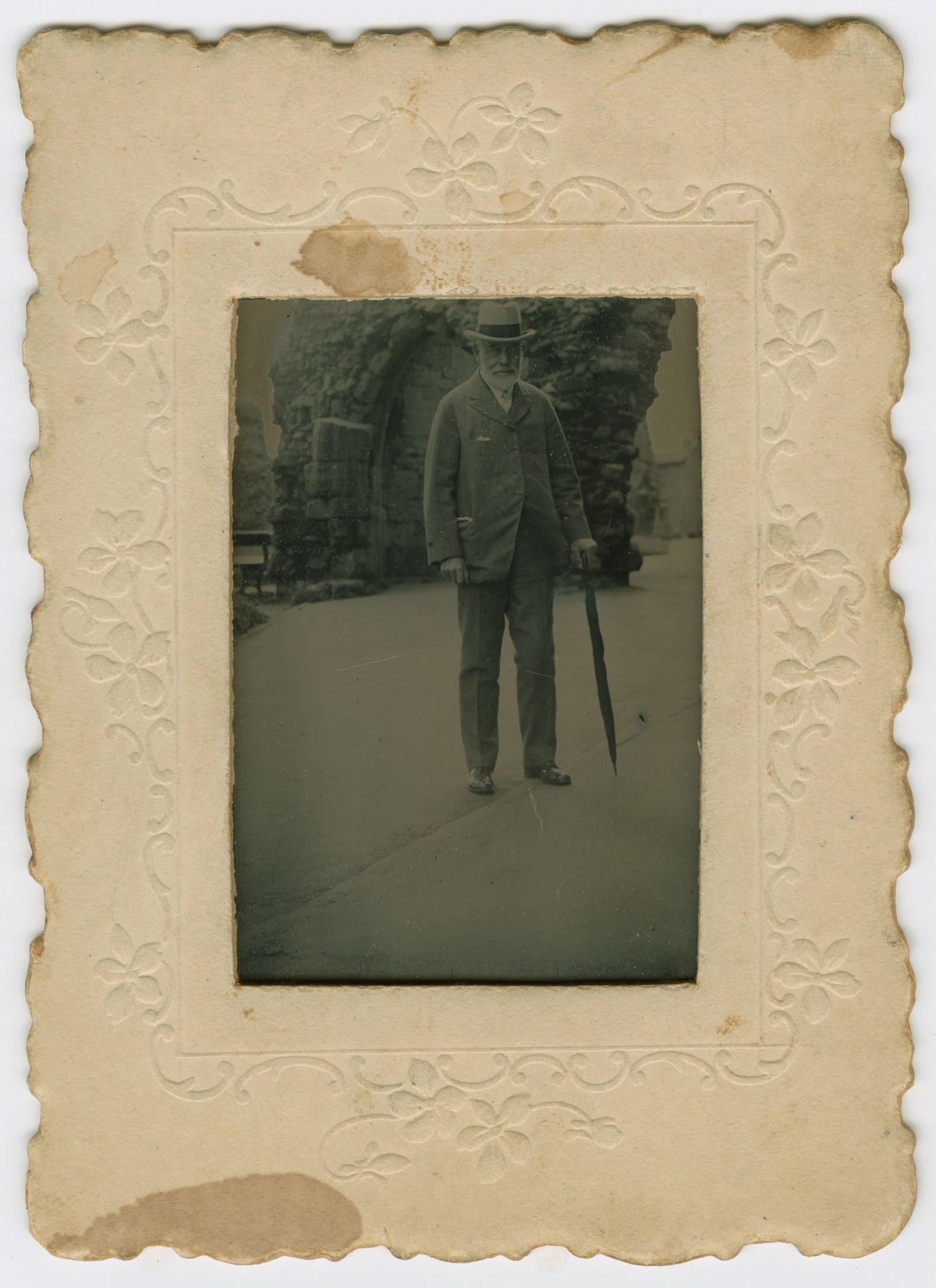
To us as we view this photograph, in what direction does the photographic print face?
facing the viewer
